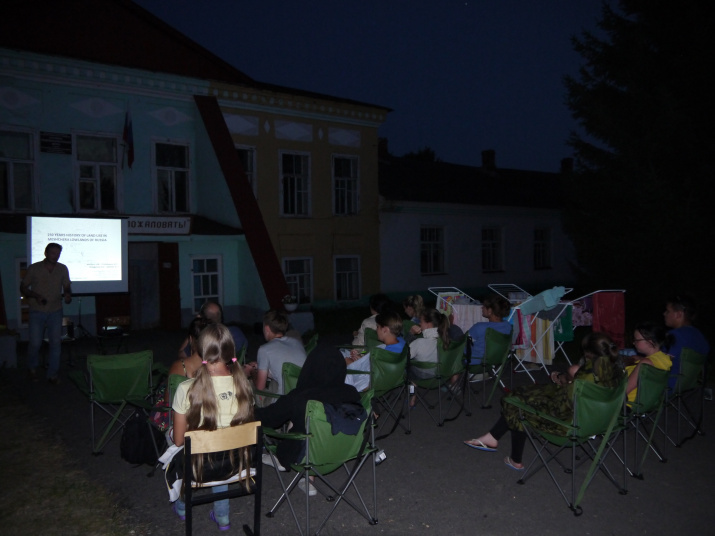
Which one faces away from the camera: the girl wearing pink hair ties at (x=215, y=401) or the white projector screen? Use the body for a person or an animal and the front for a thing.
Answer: the girl wearing pink hair ties

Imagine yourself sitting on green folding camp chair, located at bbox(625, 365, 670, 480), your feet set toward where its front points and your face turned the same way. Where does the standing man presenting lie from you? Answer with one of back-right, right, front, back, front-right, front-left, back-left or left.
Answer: front-left

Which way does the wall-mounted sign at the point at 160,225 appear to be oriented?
toward the camera

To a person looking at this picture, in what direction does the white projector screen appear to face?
facing the viewer

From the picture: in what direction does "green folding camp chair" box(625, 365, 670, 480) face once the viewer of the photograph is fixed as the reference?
facing away from the viewer and to the left of the viewer

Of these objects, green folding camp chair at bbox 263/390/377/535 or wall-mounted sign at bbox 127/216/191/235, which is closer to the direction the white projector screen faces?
the green folding camp chair

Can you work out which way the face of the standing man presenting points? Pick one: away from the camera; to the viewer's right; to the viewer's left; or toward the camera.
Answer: toward the camera

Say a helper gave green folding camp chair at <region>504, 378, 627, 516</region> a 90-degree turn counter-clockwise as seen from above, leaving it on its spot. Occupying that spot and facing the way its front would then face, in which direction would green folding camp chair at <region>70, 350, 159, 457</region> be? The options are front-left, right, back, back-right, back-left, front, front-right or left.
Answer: front-right

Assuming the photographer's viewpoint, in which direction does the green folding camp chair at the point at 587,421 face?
facing away from the viewer and to the left of the viewer

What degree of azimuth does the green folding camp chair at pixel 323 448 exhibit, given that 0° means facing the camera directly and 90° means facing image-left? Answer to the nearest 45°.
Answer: approximately 135°

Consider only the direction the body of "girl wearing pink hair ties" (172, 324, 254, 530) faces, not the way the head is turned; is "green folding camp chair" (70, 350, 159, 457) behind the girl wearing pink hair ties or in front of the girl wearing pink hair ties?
in front

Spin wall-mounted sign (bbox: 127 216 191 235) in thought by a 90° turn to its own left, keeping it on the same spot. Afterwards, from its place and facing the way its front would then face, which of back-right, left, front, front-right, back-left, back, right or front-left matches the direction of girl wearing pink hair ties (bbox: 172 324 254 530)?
right

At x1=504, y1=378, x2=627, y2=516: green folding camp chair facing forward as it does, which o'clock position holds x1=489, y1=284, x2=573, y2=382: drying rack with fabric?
The drying rack with fabric is roughly at 1 o'clock from the green folding camp chair.

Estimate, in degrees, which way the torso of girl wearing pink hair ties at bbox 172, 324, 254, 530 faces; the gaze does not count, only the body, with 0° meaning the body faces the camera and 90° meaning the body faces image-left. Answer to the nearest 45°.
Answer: approximately 180°

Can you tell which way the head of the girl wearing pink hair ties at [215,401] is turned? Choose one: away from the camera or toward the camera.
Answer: away from the camera

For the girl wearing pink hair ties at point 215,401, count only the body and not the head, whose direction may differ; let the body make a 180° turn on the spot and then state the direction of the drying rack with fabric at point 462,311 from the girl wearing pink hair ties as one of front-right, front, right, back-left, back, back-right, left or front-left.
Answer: back-left

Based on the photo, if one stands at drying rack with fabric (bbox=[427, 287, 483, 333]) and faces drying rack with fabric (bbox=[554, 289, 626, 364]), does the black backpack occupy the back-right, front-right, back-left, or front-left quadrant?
back-right

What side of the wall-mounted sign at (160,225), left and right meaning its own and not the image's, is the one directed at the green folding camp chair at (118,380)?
front

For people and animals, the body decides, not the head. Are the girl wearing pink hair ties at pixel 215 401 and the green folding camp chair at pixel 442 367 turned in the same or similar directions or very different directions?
same or similar directions
